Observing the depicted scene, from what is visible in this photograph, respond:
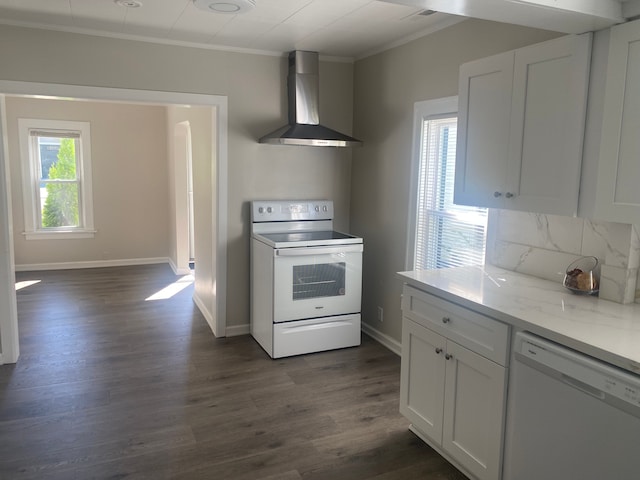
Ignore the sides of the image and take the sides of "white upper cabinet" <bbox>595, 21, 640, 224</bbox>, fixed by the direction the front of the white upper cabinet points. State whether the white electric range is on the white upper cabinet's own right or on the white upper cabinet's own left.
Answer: on the white upper cabinet's own right

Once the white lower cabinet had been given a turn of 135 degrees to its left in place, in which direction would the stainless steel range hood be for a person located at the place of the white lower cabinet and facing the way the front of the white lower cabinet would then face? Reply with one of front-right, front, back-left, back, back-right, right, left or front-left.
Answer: back-left

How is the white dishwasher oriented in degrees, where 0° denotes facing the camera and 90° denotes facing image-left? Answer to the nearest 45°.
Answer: approximately 45°

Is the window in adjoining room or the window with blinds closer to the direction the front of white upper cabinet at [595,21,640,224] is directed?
the window in adjoining room

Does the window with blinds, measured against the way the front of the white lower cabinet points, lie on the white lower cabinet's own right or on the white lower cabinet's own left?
on the white lower cabinet's own right

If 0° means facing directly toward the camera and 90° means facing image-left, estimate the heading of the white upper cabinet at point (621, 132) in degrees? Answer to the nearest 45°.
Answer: approximately 45°

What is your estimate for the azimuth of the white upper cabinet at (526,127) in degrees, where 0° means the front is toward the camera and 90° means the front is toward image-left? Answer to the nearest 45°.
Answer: approximately 45°

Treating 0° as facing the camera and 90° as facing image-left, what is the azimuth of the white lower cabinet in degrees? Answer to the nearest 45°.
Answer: approximately 45°

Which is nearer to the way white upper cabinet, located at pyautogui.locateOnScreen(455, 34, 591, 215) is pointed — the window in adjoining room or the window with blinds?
the window in adjoining room
